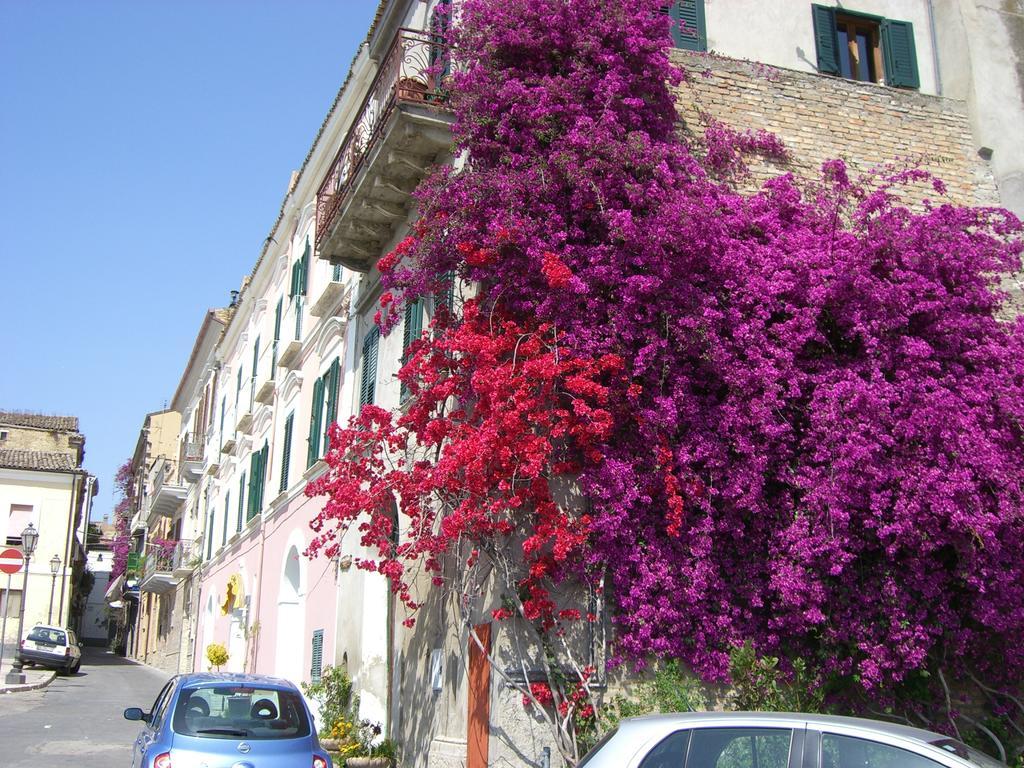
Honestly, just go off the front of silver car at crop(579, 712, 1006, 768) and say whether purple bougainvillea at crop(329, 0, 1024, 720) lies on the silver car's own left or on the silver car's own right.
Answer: on the silver car's own left

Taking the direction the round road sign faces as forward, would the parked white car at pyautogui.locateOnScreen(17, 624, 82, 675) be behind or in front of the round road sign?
behind

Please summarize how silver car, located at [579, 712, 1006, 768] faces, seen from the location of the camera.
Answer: facing to the right of the viewer

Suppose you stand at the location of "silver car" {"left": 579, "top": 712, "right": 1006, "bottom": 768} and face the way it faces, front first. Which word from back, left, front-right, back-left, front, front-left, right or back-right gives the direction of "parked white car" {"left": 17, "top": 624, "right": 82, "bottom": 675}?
back-left

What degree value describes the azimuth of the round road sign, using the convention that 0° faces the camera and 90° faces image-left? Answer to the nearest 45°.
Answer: approximately 0°

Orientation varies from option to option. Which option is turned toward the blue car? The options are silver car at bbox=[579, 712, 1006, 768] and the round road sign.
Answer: the round road sign

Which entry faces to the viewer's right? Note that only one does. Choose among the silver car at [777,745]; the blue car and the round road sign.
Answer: the silver car

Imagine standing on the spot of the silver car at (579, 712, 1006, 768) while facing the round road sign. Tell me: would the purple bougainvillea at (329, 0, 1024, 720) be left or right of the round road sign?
right

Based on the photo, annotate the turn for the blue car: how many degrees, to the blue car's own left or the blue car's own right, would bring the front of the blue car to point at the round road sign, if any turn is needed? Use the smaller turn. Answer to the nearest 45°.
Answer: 0° — it already faces it

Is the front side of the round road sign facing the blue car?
yes

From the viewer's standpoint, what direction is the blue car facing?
away from the camera

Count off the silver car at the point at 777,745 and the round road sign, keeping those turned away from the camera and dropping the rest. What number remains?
0

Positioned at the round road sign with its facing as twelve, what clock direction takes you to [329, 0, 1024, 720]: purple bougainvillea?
The purple bougainvillea is roughly at 11 o'clock from the round road sign.

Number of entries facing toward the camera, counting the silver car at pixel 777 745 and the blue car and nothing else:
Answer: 0

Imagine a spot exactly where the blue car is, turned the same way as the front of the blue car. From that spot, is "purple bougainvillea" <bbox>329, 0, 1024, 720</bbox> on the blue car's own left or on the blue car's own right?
on the blue car's own right
